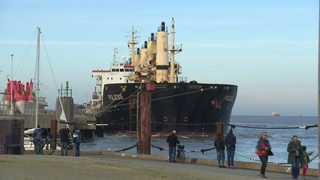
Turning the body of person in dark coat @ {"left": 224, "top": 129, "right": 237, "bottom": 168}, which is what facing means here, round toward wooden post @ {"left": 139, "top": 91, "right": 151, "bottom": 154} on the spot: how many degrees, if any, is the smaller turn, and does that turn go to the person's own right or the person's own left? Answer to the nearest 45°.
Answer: approximately 45° to the person's own left

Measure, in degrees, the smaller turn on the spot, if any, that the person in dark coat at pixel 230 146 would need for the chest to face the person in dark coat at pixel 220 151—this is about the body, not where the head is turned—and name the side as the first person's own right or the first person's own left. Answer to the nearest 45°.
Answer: approximately 45° to the first person's own left

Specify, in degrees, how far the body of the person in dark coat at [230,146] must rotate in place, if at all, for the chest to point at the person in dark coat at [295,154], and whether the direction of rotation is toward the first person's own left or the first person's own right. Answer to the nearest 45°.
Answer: approximately 135° to the first person's own right

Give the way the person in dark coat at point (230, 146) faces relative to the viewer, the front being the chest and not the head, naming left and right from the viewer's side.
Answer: facing away from the viewer

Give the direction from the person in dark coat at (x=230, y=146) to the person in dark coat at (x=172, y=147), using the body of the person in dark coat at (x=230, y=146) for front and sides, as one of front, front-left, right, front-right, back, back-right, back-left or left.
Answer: front-left

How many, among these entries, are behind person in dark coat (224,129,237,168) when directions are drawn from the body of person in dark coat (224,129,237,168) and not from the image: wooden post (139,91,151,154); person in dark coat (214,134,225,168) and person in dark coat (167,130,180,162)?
0
